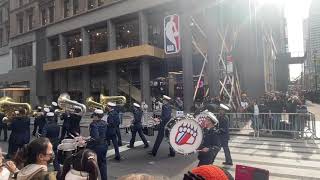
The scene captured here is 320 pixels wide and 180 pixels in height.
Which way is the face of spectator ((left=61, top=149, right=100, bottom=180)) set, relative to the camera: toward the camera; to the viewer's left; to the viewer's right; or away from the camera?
away from the camera

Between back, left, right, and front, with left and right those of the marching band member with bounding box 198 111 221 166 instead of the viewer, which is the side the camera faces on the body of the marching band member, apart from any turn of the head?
left

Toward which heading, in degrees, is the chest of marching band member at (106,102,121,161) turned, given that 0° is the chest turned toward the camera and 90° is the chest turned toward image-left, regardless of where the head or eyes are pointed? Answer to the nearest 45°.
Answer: approximately 90°

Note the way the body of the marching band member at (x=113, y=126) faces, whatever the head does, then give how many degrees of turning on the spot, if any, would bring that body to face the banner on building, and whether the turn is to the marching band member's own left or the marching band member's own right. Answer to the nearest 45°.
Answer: approximately 135° to the marching band member's own right

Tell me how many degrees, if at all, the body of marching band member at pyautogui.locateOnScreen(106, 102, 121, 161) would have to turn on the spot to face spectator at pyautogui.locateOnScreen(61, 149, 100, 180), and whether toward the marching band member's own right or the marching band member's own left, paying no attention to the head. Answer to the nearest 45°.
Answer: approximately 90° to the marching band member's own left

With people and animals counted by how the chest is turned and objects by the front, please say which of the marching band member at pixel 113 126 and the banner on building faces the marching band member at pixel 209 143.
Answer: the banner on building

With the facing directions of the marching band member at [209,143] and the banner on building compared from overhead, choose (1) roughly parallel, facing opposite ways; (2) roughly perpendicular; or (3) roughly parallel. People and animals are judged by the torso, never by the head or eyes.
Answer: roughly perpendicular

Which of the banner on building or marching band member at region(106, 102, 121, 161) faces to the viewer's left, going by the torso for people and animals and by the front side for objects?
the marching band member

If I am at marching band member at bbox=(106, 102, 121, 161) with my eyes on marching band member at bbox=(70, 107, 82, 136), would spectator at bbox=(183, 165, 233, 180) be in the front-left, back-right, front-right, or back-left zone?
back-left
